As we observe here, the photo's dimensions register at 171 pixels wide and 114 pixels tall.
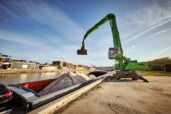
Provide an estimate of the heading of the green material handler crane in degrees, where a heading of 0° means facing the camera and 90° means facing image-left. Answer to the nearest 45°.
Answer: approximately 90°
